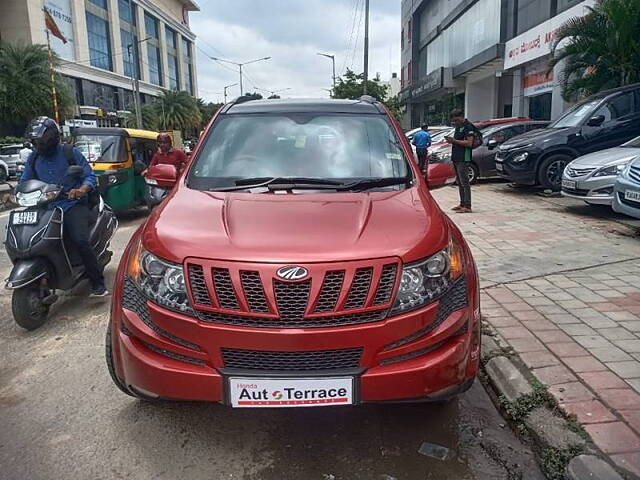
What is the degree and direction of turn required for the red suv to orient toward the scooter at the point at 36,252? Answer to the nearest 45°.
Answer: approximately 135° to its right

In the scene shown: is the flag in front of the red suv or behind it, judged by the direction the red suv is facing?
behind

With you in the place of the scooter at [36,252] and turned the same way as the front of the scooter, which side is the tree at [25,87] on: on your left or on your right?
on your right

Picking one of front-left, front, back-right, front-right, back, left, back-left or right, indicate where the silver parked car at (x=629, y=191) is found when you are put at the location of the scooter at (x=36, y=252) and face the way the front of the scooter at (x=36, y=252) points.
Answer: back-left

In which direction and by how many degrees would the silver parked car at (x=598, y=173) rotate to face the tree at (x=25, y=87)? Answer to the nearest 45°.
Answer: approximately 45° to its right

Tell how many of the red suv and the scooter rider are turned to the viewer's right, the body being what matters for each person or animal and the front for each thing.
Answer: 0

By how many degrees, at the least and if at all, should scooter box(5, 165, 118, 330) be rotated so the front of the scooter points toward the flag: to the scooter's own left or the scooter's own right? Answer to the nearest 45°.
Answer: approximately 135° to the scooter's own right

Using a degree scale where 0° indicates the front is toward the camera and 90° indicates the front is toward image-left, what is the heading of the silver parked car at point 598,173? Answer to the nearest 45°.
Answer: approximately 45°

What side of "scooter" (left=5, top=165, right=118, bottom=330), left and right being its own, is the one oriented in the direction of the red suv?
left

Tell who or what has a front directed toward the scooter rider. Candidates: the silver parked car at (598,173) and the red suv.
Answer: the silver parked car

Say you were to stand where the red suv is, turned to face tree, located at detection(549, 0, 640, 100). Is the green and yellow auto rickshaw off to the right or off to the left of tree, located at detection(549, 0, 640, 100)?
left
